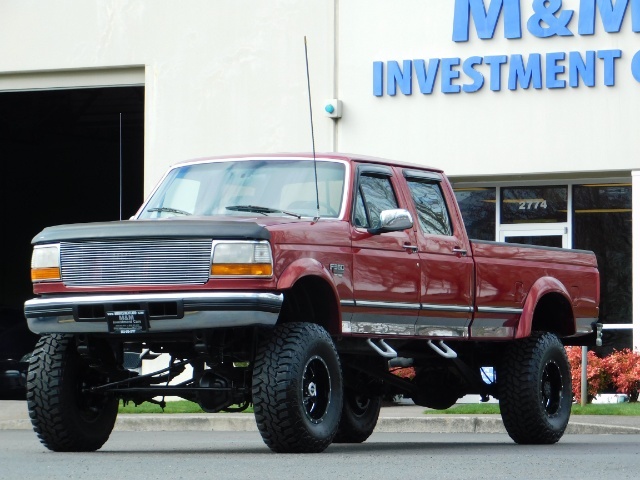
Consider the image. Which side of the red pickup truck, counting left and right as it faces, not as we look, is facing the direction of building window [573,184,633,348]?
back

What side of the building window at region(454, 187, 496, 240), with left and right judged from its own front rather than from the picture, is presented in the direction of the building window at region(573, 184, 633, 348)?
left

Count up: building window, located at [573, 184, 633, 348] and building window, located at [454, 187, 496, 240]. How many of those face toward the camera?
2

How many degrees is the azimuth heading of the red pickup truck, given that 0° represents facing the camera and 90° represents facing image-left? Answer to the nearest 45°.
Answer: approximately 45°

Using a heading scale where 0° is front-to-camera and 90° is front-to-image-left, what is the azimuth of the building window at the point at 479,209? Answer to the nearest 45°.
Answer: approximately 0°

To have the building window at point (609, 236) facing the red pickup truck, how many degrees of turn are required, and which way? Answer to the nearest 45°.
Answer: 0° — it already faces it

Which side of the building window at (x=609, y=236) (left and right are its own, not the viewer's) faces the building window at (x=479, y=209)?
right
